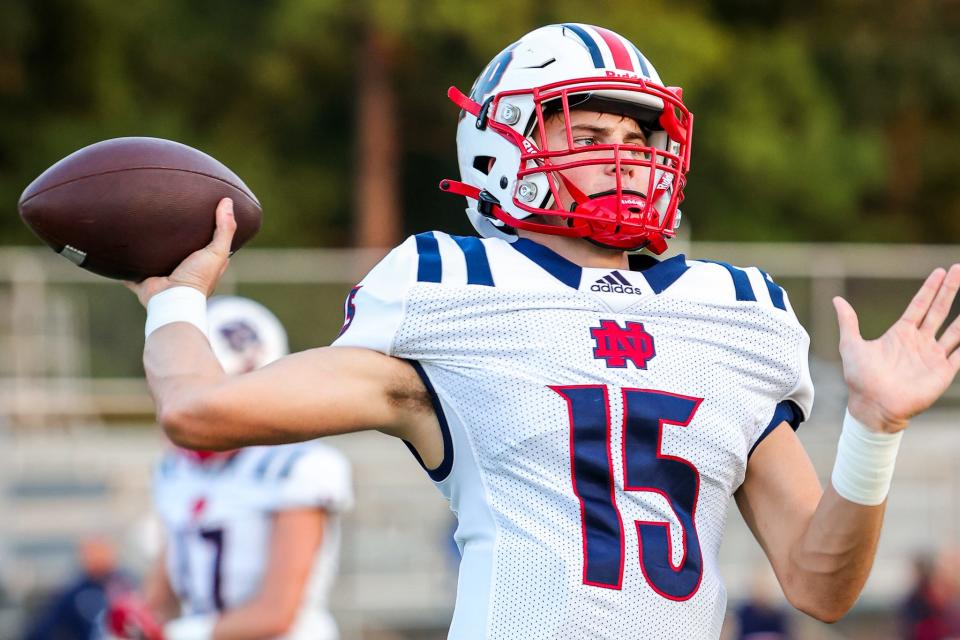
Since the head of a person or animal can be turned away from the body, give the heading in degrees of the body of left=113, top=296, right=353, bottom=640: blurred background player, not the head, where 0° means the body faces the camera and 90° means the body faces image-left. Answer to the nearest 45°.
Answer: approximately 45°

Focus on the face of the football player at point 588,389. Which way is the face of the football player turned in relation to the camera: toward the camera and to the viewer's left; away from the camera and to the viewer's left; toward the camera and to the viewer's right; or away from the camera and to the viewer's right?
toward the camera and to the viewer's right

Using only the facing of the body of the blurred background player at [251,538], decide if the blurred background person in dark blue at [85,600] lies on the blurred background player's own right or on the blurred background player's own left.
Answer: on the blurred background player's own right

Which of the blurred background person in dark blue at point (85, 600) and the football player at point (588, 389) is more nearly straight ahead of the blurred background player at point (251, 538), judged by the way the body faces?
the football player

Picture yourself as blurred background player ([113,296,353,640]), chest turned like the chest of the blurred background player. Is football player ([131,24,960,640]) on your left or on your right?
on your left
